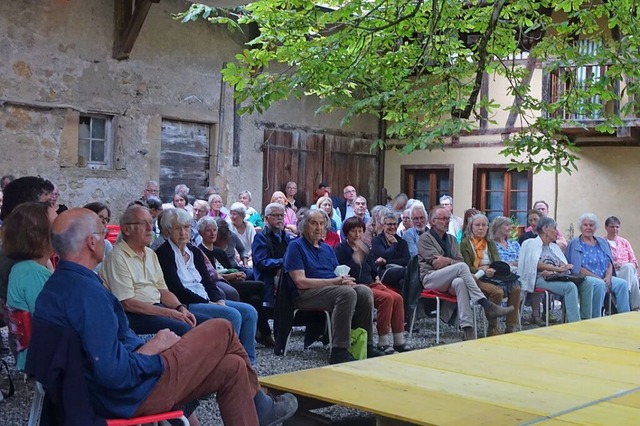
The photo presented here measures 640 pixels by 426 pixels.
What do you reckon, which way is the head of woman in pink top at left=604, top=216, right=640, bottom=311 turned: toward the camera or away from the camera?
toward the camera

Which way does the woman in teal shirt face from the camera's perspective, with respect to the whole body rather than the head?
to the viewer's right

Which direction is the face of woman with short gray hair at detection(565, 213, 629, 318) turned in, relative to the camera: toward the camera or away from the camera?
toward the camera

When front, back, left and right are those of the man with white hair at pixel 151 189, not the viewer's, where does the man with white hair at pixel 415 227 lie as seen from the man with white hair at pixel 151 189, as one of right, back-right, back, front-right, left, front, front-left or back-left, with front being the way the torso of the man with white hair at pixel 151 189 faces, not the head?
front

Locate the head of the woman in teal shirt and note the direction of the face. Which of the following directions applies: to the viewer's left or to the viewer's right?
to the viewer's right

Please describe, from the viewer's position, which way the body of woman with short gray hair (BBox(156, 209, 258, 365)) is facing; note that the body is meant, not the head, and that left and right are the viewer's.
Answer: facing the viewer and to the right of the viewer

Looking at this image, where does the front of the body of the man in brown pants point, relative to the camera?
to the viewer's right

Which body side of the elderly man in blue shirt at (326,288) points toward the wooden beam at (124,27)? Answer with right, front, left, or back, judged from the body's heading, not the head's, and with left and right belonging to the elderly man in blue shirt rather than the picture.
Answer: back
